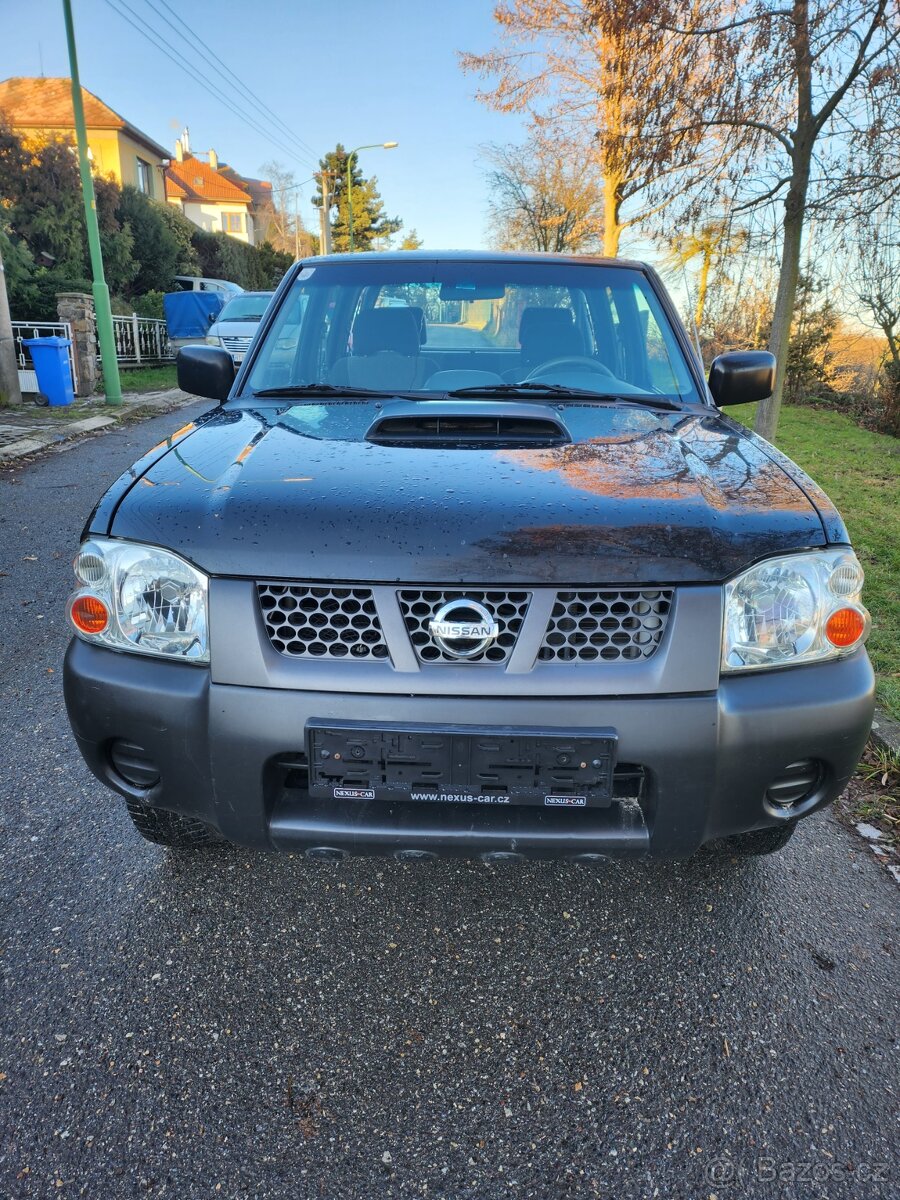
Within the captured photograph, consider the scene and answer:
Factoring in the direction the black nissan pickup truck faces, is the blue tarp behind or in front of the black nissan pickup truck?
behind

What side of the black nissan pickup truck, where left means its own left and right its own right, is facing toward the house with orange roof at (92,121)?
back

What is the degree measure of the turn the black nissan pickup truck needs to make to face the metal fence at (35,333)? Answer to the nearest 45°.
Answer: approximately 135° to its right

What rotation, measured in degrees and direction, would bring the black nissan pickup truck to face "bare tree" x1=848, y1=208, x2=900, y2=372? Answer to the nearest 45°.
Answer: approximately 135° to its left

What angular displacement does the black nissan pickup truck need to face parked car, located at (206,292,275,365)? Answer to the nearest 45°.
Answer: approximately 180°

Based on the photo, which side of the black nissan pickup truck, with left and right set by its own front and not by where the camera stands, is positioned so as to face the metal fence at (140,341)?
back

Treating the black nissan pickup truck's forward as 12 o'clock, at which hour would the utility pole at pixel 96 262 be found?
The utility pole is roughly at 5 o'clock from the black nissan pickup truck.

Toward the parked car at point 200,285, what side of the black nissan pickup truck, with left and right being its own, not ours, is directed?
back

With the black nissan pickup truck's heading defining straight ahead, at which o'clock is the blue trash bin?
The blue trash bin is roughly at 5 o'clock from the black nissan pickup truck.

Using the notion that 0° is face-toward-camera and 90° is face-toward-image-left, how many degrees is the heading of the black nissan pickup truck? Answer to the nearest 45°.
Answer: approximately 0°
